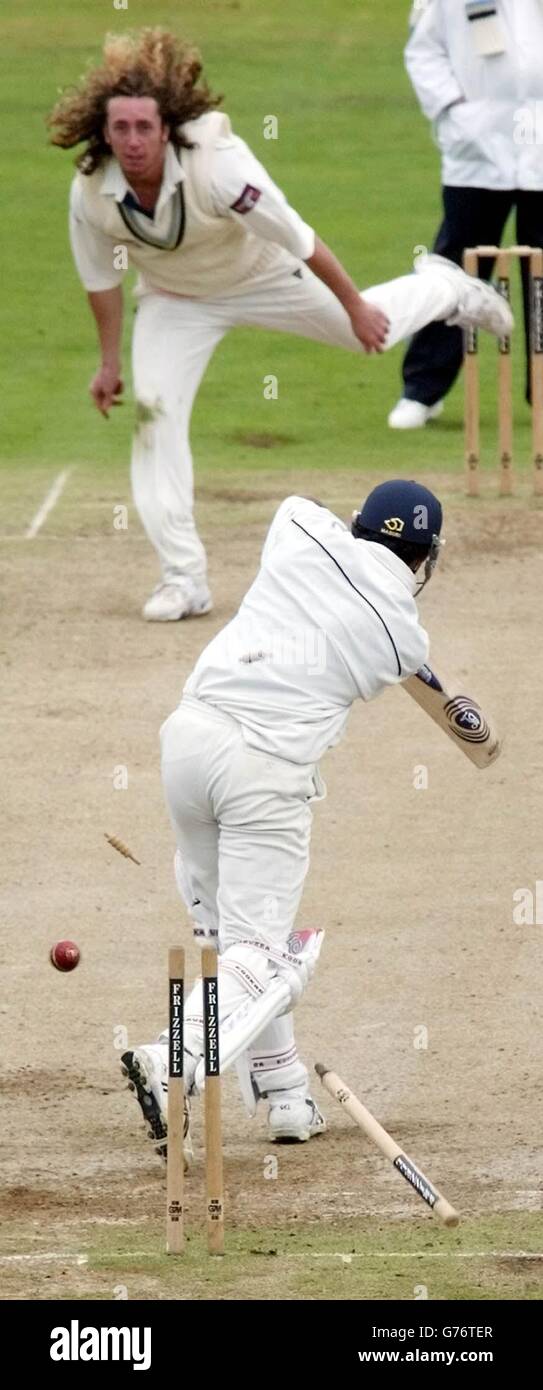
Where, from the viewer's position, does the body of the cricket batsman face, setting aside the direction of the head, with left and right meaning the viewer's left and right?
facing away from the viewer and to the right of the viewer
